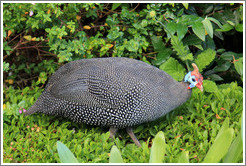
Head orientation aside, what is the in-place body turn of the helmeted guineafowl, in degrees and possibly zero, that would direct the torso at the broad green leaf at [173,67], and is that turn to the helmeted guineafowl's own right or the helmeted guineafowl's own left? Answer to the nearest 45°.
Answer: approximately 45° to the helmeted guineafowl's own left

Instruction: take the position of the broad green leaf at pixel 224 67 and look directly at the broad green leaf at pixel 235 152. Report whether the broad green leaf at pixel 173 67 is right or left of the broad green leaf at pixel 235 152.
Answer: right

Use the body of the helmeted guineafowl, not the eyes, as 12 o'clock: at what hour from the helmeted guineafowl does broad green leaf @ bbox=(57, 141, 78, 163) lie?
The broad green leaf is roughly at 4 o'clock from the helmeted guineafowl.

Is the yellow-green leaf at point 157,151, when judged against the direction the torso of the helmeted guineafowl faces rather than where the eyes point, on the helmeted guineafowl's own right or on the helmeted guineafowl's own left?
on the helmeted guineafowl's own right

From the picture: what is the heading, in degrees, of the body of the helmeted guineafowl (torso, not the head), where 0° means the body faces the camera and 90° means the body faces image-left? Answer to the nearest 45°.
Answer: approximately 270°

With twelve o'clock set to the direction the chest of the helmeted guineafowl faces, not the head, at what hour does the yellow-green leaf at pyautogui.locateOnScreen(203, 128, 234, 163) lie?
The yellow-green leaf is roughly at 2 o'clock from the helmeted guineafowl.

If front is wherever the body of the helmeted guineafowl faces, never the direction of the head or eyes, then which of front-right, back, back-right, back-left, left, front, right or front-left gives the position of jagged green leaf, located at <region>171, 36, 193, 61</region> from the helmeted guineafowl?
front-left

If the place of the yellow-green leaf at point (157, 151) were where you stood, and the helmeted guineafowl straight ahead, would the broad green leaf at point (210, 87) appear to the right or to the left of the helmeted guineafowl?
right
